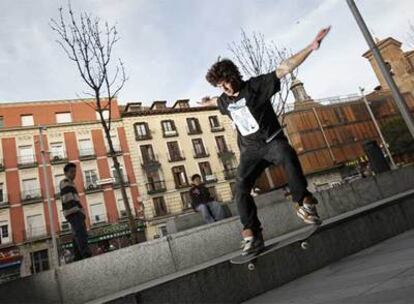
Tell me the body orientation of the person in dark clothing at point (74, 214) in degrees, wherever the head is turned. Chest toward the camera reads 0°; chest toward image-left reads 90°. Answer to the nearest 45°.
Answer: approximately 315°

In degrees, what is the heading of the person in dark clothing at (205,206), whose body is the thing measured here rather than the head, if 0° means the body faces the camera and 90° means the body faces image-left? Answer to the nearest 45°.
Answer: approximately 315°

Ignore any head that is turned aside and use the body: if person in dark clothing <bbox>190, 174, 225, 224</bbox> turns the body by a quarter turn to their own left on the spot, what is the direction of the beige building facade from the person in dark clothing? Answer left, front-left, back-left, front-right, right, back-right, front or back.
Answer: front-left

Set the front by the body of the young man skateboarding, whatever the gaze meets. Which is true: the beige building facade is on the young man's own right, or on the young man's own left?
on the young man's own right

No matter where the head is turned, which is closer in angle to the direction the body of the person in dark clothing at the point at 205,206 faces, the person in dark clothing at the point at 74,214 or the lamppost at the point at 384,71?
the lamppost

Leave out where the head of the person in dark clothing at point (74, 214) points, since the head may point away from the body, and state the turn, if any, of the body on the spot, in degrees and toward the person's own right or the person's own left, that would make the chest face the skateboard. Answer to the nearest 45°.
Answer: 0° — they already face it
